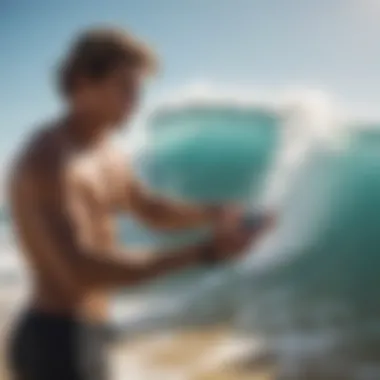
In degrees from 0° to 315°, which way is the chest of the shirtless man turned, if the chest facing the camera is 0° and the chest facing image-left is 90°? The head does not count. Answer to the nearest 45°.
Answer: approximately 270°
